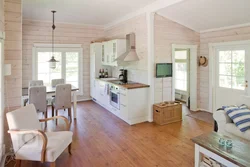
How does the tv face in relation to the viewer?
toward the camera

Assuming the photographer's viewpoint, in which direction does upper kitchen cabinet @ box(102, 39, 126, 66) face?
facing the viewer and to the left of the viewer

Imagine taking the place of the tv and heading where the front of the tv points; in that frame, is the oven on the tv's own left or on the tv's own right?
on the tv's own right

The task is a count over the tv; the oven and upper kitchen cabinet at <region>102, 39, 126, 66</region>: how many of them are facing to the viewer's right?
0

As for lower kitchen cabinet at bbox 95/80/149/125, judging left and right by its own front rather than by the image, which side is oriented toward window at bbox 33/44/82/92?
right

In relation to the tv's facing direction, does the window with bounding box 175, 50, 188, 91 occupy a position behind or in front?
behind

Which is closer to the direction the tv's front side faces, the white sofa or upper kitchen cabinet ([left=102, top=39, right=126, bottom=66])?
the white sofa

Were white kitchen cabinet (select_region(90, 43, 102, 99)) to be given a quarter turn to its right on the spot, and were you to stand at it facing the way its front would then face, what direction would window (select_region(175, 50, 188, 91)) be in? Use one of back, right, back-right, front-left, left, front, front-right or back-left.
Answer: back-right

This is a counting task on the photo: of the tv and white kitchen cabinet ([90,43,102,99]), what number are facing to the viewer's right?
0

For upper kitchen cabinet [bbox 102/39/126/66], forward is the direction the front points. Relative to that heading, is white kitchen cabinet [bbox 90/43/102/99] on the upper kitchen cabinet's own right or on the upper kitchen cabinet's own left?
on the upper kitchen cabinet's own right
